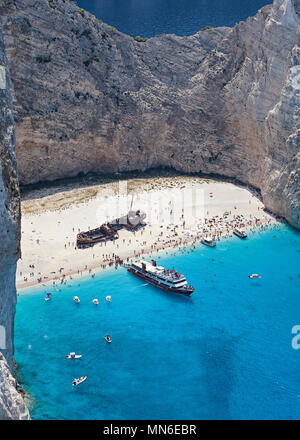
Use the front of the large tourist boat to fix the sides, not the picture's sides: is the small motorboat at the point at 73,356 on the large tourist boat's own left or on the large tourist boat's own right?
on the large tourist boat's own right

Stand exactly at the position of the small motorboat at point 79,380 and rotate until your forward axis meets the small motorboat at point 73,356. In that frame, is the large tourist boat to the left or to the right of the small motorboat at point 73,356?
right

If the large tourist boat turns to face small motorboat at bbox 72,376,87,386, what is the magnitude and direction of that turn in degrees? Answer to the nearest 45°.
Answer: approximately 45° to its right

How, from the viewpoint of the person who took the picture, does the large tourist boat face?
facing the viewer and to the right of the viewer
